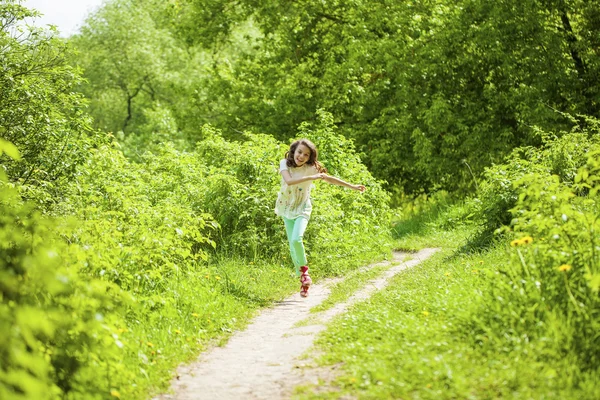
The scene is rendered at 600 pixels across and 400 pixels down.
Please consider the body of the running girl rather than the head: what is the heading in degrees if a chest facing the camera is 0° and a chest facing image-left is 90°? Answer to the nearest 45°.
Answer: approximately 0°

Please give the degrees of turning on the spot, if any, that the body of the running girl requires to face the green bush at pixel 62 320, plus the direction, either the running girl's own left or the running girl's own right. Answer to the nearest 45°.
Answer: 0° — they already face it

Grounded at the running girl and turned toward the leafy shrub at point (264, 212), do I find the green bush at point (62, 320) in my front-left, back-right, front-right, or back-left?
back-left

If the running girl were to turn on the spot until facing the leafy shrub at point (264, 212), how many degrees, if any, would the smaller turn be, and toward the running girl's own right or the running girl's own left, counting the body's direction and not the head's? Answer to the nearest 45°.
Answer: approximately 180°

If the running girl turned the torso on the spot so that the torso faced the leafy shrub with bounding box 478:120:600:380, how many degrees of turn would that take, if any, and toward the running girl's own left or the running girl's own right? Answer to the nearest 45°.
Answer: approximately 45° to the running girl's own left

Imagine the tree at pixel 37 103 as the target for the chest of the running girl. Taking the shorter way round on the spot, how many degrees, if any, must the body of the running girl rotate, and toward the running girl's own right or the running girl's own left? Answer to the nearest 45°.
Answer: approximately 90° to the running girl's own right
